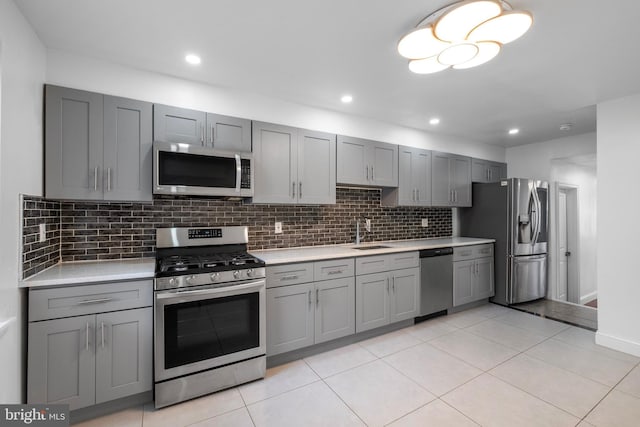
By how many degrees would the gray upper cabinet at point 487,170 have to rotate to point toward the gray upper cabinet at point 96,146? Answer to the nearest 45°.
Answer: approximately 90° to its right

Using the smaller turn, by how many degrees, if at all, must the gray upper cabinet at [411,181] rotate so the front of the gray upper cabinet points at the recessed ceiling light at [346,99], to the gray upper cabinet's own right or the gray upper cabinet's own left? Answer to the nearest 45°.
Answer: approximately 90° to the gray upper cabinet's own right

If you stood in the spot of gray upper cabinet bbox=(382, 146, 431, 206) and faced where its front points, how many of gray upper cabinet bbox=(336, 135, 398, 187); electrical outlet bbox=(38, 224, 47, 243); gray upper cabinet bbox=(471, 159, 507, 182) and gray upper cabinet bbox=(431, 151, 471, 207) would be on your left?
2

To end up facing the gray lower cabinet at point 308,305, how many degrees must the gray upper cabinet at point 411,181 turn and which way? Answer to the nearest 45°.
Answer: approximately 90° to its right

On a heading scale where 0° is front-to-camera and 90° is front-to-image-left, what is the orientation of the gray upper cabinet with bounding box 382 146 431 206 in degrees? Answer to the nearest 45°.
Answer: approximately 315°

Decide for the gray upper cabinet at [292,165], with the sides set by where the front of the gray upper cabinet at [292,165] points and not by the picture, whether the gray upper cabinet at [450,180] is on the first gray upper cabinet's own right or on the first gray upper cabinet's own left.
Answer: on the first gray upper cabinet's own left

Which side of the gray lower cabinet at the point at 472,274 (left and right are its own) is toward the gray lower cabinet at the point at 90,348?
right

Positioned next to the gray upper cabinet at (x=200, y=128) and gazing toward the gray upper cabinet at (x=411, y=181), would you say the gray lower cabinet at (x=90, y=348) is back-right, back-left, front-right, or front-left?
back-right

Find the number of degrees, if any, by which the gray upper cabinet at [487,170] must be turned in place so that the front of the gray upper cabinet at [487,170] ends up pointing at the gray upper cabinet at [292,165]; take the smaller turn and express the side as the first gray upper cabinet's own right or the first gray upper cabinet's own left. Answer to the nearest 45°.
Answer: approximately 90° to the first gray upper cabinet's own right
